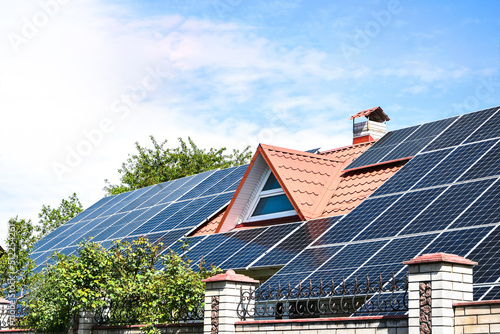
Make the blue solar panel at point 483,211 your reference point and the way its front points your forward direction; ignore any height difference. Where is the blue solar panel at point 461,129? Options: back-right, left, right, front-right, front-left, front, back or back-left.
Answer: back-right

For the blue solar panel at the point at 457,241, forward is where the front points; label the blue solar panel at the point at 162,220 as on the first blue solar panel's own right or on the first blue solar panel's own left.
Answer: on the first blue solar panel's own right

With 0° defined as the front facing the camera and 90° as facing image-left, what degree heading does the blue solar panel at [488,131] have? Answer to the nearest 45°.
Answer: approximately 45°

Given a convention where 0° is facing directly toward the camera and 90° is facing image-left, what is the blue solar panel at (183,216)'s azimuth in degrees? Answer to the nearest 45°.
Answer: approximately 45°

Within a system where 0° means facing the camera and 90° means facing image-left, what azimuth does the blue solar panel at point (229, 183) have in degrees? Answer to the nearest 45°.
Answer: approximately 45°
